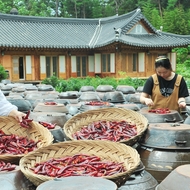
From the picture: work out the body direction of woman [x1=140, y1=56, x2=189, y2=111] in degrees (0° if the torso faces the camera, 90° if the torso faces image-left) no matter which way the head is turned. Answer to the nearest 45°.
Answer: approximately 0°

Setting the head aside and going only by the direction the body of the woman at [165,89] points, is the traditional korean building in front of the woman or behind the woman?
behind

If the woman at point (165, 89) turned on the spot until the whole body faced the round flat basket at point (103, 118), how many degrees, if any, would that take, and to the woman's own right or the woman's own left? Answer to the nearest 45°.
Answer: approximately 45° to the woman's own right

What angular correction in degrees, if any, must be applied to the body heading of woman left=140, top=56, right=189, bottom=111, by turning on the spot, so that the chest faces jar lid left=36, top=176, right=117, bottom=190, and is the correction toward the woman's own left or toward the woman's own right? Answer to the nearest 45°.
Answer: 0° — they already face it

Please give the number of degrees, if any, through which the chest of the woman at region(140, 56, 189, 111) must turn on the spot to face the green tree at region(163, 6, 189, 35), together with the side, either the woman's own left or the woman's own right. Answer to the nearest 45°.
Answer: approximately 180°

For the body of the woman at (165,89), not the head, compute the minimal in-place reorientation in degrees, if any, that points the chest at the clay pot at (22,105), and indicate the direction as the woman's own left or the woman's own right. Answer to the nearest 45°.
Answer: approximately 135° to the woman's own right

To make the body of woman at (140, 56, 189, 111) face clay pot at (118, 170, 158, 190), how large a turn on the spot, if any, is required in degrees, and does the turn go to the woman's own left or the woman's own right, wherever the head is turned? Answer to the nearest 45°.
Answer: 0° — they already face it

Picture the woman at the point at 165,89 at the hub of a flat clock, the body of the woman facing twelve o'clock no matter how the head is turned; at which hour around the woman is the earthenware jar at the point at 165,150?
The earthenware jar is roughly at 12 o'clock from the woman.
